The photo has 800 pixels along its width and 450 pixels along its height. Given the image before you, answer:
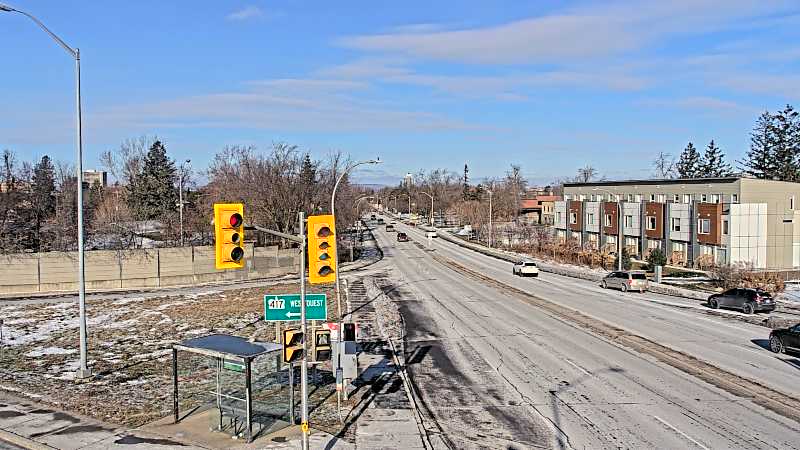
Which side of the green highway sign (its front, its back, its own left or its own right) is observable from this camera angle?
front

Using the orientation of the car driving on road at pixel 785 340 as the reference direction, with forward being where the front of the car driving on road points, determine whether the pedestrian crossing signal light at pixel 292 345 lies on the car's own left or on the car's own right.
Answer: on the car's own left

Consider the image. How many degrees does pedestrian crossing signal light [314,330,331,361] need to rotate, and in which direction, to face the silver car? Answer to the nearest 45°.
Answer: approximately 135° to its left

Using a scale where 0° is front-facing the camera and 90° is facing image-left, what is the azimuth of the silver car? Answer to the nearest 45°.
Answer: approximately 135°

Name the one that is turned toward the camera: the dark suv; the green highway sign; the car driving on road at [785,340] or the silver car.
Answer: the green highway sign

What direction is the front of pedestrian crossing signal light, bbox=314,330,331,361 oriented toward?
toward the camera

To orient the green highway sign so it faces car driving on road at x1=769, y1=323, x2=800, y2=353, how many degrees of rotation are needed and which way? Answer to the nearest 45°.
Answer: approximately 90° to its left
